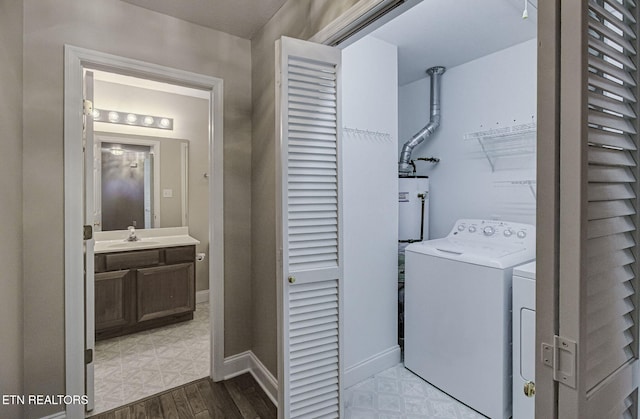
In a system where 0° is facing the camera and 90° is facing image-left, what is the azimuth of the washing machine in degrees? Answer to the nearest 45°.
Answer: approximately 45°

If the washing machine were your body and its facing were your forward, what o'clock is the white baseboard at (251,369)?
The white baseboard is roughly at 1 o'clock from the washing machine.

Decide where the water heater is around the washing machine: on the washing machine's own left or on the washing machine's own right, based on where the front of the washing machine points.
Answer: on the washing machine's own right

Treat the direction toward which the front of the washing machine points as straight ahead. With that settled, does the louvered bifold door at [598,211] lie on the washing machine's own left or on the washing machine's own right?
on the washing machine's own left

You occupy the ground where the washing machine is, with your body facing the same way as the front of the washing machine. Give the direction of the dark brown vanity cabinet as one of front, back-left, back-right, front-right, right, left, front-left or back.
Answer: front-right
